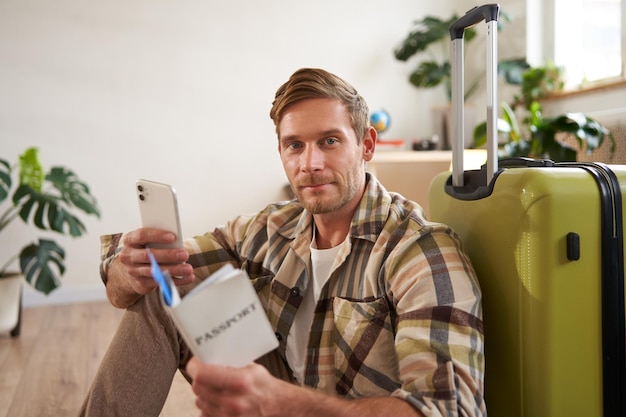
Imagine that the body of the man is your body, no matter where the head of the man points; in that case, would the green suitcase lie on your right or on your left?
on your left

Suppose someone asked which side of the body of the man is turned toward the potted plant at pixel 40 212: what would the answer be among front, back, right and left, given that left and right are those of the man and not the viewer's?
right

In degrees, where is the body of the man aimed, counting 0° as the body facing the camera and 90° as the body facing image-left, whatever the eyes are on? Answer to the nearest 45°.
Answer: approximately 45°

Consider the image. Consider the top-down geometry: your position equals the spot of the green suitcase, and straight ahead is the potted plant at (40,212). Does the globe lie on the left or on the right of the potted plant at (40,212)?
right

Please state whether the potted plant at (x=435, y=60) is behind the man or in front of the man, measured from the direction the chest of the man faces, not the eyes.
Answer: behind
